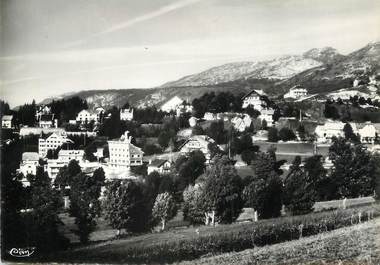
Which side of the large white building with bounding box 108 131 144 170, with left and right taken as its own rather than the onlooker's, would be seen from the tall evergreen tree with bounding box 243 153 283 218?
left

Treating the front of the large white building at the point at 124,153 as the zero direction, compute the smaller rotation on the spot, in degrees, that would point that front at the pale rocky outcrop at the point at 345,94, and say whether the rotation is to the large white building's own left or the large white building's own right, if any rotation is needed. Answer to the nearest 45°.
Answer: approximately 135° to the large white building's own left

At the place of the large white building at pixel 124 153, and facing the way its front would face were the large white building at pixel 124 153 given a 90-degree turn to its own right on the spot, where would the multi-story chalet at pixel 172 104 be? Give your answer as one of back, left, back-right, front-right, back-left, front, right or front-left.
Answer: back-right

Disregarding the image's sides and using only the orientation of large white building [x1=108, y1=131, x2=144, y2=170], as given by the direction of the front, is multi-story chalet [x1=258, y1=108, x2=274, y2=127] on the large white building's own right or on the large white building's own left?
on the large white building's own left

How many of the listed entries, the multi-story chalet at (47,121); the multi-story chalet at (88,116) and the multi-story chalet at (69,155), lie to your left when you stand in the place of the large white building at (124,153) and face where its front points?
0

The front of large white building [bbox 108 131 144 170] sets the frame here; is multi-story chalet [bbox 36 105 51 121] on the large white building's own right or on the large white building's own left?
on the large white building's own right

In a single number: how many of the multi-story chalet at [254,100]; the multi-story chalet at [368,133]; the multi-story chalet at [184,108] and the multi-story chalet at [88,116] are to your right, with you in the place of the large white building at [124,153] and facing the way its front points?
1

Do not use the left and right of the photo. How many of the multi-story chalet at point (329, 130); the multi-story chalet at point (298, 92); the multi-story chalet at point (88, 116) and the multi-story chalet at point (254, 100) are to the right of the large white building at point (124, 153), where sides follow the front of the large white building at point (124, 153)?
1

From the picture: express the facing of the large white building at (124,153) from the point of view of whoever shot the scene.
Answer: facing the viewer and to the left of the viewer

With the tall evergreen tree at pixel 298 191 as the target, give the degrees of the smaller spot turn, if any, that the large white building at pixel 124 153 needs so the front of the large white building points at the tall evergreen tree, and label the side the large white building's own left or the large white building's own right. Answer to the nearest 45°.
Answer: approximately 90° to the large white building's own left

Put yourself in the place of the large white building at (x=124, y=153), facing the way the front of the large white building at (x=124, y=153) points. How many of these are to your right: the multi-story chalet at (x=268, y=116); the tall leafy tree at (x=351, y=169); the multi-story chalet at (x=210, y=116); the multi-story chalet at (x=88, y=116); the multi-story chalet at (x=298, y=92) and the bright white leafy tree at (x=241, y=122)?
1

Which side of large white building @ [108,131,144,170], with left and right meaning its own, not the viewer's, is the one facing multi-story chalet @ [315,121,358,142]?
left

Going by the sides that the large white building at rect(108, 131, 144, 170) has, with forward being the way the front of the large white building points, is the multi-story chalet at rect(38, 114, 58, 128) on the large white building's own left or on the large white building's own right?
on the large white building's own right

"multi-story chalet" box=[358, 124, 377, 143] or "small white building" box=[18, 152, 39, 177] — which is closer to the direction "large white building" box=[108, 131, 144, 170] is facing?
the small white building

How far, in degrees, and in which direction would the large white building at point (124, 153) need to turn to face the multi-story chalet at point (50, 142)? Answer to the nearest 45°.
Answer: approximately 45° to its right
